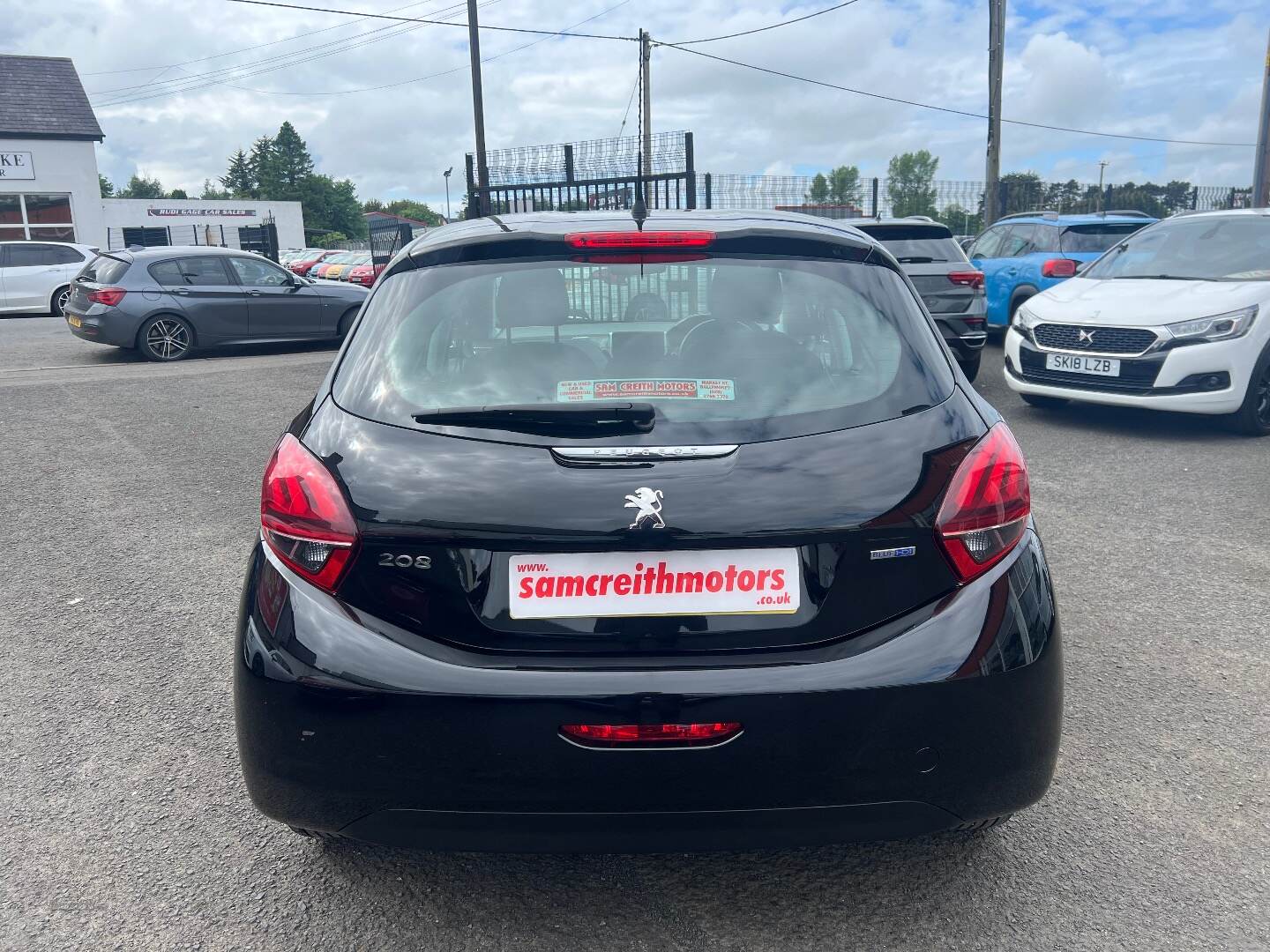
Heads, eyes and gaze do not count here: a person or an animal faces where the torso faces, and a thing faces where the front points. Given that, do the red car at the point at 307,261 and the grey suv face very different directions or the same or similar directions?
very different directions

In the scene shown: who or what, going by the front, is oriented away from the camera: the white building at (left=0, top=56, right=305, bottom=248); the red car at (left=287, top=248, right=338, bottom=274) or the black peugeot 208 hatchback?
the black peugeot 208 hatchback

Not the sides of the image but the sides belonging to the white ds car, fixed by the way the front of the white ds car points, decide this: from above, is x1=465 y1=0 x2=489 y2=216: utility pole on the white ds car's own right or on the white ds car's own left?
on the white ds car's own right

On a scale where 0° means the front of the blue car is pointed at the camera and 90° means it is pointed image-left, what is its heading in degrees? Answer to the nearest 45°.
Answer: approximately 135°

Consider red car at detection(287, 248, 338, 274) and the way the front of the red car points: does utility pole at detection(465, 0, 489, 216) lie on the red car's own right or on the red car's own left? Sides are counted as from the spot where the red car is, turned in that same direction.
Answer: on the red car's own left

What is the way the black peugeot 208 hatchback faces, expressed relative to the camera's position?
facing away from the viewer

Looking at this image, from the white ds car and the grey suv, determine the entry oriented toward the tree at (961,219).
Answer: the grey suv

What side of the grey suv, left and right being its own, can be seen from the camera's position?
back

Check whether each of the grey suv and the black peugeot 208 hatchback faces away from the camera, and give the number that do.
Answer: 2

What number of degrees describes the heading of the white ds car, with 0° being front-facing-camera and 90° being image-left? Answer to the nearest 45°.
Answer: approximately 45°
